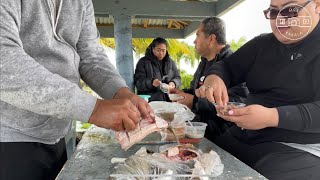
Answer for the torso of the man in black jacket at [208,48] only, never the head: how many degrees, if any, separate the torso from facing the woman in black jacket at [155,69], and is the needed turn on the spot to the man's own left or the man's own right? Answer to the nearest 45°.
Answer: approximately 45° to the man's own right

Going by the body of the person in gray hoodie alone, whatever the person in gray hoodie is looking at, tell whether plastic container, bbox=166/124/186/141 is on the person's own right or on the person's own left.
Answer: on the person's own left

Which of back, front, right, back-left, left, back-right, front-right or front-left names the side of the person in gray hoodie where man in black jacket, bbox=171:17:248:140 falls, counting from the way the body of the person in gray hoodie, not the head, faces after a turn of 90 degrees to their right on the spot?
back

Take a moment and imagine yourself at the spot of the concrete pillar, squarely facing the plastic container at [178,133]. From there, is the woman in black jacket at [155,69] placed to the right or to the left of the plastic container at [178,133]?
left

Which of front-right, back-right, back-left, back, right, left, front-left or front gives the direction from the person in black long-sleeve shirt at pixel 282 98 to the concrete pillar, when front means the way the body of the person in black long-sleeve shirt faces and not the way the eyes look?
right

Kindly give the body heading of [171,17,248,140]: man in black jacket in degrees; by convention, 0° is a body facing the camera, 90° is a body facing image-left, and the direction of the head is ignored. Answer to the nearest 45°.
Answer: approximately 90°

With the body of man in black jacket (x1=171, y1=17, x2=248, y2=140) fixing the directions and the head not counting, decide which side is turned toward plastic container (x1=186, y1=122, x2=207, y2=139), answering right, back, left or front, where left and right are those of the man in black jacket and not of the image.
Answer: left

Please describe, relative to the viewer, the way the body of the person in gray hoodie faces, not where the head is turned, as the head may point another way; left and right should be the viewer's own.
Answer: facing the viewer and to the right of the viewer

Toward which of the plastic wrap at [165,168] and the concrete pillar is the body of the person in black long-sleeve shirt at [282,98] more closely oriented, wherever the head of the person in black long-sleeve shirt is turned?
the plastic wrap

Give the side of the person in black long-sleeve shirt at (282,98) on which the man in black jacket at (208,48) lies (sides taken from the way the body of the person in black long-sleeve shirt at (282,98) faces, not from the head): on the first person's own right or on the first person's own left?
on the first person's own right

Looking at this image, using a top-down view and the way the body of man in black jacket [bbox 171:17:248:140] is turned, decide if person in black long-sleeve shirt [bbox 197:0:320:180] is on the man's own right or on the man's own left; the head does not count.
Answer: on the man's own left

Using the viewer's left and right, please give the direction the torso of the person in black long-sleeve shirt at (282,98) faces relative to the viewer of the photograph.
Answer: facing the viewer and to the left of the viewer

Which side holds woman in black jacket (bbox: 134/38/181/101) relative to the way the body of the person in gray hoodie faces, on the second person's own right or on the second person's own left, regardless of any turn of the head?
on the second person's own left

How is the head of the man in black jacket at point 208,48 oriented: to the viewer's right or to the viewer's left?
to the viewer's left
